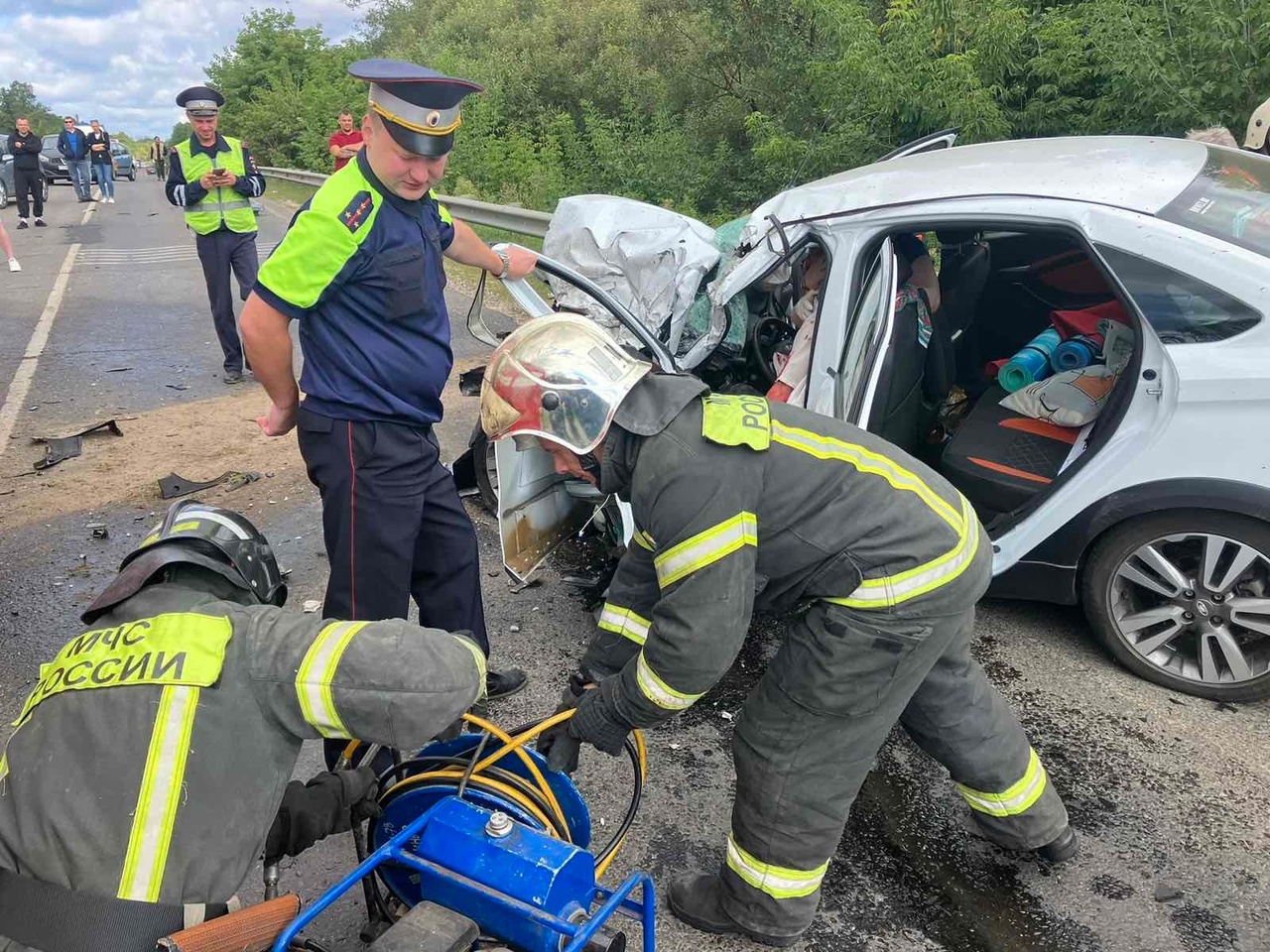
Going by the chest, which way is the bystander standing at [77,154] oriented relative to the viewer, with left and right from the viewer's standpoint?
facing the viewer

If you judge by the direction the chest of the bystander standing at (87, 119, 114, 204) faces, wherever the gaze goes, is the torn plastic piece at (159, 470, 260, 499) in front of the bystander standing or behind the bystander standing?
in front

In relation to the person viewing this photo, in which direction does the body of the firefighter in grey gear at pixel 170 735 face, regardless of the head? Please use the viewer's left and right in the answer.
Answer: facing away from the viewer and to the right of the viewer

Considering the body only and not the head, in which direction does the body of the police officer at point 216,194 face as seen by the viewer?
toward the camera

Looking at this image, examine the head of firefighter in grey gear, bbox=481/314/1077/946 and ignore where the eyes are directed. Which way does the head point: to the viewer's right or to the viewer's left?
to the viewer's left

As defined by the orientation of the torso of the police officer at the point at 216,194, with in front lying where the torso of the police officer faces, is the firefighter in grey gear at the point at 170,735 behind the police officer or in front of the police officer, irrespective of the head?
in front

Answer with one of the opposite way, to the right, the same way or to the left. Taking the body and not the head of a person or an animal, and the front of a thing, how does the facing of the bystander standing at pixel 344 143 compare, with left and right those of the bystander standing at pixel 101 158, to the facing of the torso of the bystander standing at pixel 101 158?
the same way

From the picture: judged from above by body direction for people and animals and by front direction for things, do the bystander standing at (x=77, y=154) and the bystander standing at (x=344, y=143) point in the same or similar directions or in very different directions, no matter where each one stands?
same or similar directions

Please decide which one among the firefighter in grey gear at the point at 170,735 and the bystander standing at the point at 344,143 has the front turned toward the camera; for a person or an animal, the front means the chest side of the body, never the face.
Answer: the bystander standing

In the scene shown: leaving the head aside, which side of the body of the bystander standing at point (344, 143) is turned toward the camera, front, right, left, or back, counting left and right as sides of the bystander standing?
front

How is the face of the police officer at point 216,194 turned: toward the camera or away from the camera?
toward the camera

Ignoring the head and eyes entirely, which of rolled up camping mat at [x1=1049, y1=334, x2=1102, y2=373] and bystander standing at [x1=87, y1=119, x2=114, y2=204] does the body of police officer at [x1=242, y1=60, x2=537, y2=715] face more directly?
the rolled up camping mat

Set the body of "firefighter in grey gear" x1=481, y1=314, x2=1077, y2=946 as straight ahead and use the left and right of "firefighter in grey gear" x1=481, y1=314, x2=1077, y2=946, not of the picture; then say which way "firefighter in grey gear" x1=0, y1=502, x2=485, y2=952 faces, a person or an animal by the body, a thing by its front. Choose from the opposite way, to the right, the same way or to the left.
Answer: to the right

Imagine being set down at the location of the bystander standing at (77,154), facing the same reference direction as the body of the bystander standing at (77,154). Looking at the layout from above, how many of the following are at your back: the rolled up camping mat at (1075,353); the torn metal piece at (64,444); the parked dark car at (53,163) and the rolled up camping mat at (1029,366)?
1
